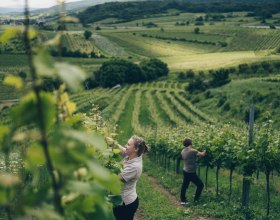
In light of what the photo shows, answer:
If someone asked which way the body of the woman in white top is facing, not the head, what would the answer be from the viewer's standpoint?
to the viewer's left

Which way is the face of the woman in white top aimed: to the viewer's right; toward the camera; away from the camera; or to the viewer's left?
to the viewer's left
